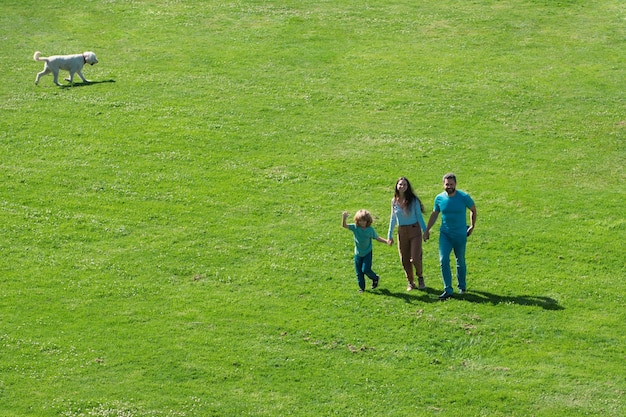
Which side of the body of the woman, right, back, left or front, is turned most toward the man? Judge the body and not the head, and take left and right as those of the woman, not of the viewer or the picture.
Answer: left

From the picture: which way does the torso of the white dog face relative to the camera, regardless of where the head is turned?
to the viewer's right

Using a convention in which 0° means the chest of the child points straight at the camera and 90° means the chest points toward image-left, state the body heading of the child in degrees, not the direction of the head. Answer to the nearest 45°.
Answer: approximately 0°

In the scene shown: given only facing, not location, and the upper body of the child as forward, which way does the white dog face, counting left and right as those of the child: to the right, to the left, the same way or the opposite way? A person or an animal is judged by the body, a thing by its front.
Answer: to the left

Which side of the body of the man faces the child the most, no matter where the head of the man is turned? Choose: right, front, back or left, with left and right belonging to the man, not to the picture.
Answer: right

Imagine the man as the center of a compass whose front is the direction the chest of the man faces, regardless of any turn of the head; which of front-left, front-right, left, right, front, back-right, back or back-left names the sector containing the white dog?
back-right
